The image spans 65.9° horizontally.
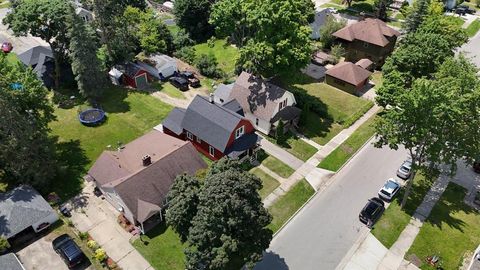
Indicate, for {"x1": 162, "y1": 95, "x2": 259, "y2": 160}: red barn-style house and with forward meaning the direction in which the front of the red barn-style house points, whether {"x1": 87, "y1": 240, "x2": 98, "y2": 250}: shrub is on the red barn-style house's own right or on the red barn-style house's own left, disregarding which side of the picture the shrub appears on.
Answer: on the red barn-style house's own right

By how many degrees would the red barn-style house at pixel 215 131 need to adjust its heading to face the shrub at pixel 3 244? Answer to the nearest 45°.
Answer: approximately 90° to its right

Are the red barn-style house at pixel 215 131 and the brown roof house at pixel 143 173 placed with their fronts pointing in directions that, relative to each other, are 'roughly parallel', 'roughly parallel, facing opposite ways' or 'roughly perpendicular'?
roughly parallel

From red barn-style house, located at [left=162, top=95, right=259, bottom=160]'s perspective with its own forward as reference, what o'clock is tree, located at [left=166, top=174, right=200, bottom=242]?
The tree is roughly at 2 o'clock from the red barn-style house.

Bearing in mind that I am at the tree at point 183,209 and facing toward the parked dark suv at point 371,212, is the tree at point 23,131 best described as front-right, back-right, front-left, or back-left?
back-left

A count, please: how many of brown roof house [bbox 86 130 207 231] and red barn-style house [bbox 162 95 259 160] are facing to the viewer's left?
0

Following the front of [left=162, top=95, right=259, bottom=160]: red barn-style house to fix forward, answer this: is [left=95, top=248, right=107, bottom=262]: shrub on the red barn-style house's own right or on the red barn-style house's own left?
on the red barn-style house's own right

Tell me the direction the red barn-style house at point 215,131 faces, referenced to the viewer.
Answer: facing the viewer and to the right of the viewer

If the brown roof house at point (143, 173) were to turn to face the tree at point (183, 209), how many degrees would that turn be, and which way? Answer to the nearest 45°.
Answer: approximately 45° to its right

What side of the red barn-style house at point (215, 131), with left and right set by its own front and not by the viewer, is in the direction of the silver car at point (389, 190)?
front

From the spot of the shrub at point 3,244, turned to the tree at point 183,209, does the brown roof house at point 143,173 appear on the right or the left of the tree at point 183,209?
left

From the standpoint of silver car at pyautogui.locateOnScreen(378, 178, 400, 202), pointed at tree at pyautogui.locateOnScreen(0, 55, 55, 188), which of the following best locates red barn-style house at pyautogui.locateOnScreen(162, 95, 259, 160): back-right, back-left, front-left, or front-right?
front-right

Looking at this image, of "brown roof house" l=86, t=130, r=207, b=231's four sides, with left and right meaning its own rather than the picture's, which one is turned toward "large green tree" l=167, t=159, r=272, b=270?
front
